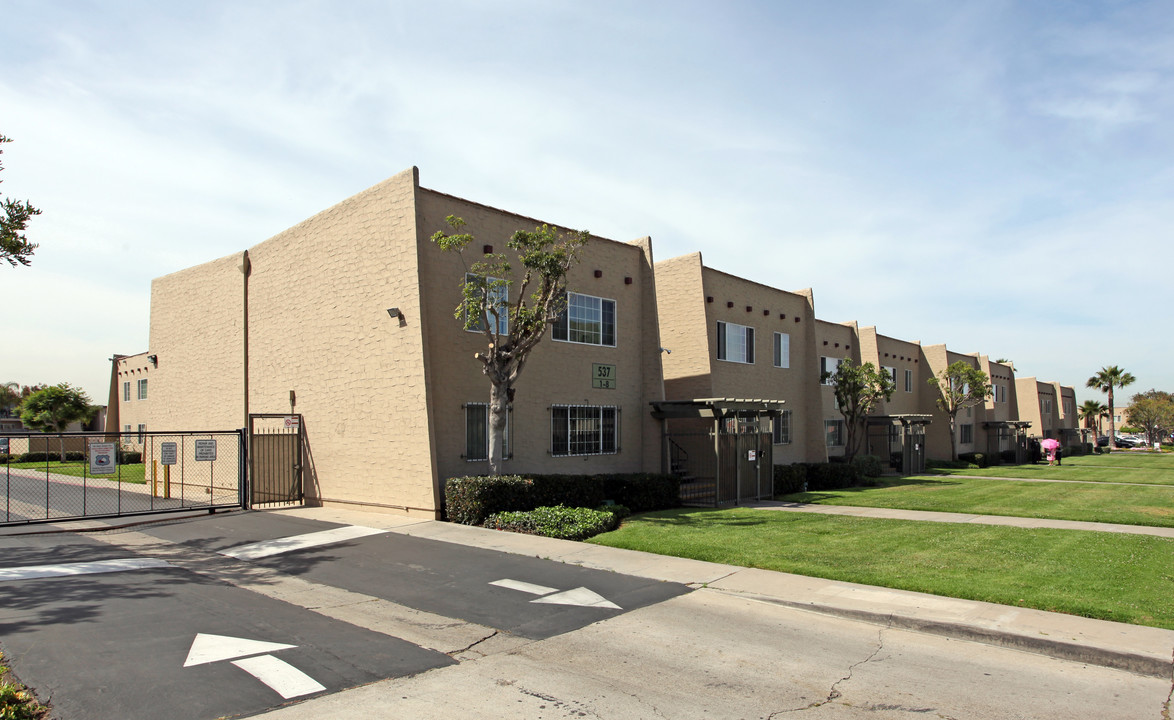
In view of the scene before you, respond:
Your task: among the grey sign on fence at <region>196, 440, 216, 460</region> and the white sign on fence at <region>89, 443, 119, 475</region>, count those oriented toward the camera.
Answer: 2

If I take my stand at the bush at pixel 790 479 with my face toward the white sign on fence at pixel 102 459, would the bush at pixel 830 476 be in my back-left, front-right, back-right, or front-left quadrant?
back-right

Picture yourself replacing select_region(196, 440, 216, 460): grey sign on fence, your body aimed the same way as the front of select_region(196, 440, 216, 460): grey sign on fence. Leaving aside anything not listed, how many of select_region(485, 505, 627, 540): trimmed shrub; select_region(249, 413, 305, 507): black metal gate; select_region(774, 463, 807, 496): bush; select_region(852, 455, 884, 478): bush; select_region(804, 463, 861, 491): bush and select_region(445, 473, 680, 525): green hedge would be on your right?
0

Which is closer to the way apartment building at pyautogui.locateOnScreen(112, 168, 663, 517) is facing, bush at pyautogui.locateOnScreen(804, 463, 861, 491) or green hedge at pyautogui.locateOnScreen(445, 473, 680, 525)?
the green hedge

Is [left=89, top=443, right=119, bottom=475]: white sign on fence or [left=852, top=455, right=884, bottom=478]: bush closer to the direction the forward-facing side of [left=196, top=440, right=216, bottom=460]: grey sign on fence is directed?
the white sign on fence

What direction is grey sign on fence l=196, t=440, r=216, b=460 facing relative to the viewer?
toward the camera

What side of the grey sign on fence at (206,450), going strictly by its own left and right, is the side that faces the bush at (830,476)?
left

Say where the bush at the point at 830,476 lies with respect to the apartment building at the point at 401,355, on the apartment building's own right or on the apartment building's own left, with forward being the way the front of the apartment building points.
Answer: on the apartment building's own left

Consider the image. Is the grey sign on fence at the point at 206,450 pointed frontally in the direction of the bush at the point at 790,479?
no

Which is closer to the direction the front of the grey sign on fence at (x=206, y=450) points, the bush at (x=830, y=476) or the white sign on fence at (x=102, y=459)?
the white sign on fence

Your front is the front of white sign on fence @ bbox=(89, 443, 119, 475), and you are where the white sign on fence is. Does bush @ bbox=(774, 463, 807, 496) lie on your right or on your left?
on your left

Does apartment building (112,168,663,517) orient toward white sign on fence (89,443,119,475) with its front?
no

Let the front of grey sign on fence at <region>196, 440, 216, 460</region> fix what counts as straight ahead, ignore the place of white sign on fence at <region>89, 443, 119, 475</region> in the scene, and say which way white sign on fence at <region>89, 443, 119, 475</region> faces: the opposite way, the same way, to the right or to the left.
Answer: the same way

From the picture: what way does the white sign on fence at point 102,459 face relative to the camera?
toward the camera

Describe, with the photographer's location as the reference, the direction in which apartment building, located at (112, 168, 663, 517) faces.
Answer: facing the viewer and to the right of the viewer

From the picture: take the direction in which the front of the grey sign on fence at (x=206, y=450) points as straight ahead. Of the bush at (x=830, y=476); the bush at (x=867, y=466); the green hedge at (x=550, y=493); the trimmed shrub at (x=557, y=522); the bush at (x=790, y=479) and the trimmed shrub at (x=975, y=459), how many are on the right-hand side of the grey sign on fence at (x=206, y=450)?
0

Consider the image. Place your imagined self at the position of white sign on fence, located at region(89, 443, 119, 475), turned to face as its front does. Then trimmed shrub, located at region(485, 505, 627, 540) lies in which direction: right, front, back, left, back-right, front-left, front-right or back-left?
front-left

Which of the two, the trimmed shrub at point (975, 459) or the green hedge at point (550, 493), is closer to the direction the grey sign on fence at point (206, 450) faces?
the green hedge
